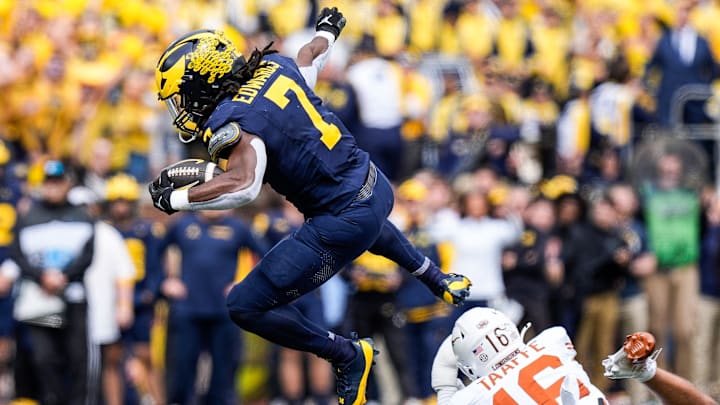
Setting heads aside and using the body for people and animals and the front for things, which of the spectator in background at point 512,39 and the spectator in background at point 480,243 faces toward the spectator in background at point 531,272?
the spectator in background at point 512,39

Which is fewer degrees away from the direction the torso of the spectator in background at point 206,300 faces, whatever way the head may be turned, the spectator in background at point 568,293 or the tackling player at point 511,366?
the tackling player

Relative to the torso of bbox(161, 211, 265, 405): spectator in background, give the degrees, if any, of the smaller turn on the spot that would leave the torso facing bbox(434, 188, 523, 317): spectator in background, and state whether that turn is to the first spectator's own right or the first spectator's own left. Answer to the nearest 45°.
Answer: approximately 90° to the first spectator's own left

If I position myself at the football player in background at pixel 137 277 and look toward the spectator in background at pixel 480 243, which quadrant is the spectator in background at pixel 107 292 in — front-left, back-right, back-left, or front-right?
back-right

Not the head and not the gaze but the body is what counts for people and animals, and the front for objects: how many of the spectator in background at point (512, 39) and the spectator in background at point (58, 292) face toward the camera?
2

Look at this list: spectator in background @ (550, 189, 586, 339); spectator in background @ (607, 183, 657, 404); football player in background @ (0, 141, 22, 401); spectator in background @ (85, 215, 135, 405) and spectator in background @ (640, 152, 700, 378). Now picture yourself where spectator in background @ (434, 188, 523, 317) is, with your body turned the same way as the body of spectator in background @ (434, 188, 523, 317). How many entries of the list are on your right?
2

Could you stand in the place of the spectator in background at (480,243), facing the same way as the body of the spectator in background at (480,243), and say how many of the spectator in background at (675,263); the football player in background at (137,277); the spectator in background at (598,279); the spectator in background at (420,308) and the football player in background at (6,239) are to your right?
3

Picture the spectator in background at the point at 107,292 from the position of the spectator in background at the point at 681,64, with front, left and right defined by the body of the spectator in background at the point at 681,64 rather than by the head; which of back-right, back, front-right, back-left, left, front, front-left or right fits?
front-right

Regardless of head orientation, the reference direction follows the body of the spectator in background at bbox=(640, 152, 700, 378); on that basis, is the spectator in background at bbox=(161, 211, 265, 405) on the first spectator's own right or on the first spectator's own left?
on the first spectator's own right

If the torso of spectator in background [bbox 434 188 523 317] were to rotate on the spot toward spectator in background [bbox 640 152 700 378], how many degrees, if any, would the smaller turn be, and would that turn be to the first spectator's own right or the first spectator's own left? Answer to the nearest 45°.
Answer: approximately 135° to the first spectator's own left
